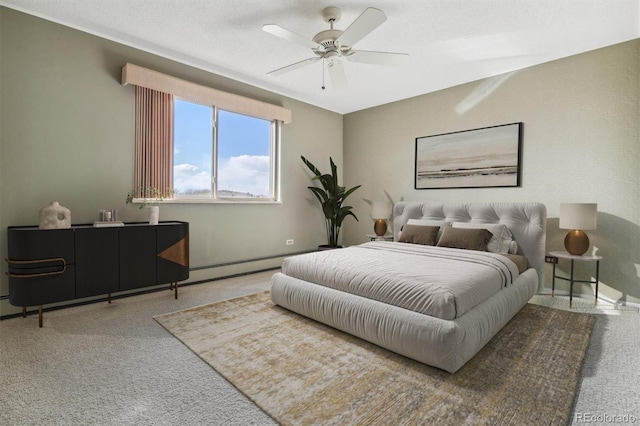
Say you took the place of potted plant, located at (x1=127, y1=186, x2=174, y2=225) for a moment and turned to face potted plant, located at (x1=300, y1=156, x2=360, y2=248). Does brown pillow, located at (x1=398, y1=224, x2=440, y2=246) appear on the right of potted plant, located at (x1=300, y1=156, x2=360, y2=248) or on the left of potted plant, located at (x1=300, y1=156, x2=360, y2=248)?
right

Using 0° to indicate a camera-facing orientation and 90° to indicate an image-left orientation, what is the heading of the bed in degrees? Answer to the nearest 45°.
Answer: approximately 45°

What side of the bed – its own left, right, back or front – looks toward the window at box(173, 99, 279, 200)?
right

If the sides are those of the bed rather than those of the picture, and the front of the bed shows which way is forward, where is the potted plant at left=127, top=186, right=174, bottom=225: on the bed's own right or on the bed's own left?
on the bed's own right

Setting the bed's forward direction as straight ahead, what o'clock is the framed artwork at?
The framed artwork is roughly at 5 o'clock from the bed.

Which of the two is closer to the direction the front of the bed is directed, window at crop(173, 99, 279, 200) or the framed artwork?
the window

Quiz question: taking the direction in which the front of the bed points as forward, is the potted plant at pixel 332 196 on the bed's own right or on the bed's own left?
on the bed's own right
